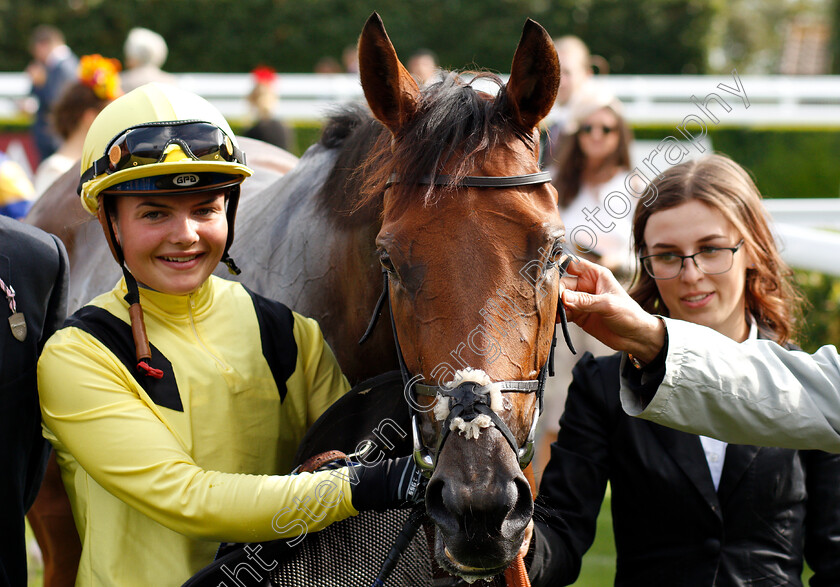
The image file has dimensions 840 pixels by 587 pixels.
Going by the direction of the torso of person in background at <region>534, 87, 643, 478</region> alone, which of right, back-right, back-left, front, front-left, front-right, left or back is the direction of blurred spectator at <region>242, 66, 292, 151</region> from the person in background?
back-right

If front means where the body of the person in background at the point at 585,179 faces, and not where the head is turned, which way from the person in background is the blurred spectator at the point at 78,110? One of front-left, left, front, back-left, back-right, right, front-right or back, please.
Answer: right

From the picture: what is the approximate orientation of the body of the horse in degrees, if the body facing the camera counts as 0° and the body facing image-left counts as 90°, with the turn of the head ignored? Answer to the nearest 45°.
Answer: approximately 315°

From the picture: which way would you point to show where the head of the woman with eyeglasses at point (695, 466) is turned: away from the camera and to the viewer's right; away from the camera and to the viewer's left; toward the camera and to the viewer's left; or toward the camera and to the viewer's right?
toward the camera and to the viewer's left

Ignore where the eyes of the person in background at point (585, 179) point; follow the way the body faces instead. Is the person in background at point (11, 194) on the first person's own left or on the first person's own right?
on the first person's own right

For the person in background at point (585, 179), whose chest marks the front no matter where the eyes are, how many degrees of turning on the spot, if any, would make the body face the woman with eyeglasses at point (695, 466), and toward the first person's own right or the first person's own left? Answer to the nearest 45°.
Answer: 0° — they already face them

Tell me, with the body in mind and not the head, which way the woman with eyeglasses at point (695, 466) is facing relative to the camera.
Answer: toward the camera

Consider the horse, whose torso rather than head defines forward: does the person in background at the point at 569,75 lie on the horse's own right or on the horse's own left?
on the horse's own left

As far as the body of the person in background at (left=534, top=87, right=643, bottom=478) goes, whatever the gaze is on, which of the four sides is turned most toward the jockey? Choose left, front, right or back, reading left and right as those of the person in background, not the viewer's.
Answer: front

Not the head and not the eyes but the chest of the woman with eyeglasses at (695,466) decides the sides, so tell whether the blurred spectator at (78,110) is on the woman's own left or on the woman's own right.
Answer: on the woman's own right

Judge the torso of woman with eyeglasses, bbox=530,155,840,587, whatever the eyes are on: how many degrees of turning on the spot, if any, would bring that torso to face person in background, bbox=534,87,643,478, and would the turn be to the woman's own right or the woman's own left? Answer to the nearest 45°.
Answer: approximately 180°

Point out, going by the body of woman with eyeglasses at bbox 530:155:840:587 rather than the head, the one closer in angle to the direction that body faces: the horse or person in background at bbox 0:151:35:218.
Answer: the horse
